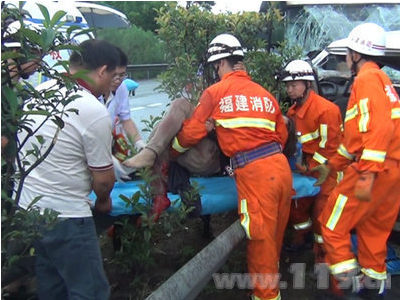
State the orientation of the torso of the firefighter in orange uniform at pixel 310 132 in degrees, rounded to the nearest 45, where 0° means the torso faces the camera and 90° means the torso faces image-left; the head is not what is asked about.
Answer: approximately 45°

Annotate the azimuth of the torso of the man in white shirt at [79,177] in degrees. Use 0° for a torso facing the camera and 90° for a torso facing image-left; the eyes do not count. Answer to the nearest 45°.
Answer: approximately 225°

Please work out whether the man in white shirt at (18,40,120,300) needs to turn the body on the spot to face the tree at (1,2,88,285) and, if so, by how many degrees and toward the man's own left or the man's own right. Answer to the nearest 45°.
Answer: approximately 135° to the man's own right

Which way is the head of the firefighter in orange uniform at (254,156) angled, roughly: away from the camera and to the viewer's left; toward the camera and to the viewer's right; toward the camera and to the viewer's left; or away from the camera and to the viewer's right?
away from the camera and to the viewer's left

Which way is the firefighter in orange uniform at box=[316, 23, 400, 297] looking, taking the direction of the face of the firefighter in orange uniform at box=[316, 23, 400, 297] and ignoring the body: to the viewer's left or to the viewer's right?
to the viewer's left

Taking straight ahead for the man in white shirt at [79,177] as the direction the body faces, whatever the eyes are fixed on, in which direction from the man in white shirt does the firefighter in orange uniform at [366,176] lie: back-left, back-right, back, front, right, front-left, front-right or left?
front-right

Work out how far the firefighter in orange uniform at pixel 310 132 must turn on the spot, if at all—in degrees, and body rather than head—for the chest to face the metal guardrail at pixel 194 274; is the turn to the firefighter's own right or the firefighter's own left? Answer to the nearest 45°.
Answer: approximately 45° to the firefighter's own left

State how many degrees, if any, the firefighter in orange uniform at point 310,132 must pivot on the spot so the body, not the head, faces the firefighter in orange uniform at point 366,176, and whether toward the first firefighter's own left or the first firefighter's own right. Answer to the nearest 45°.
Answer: approximately 90° to the first firefighter's own left
